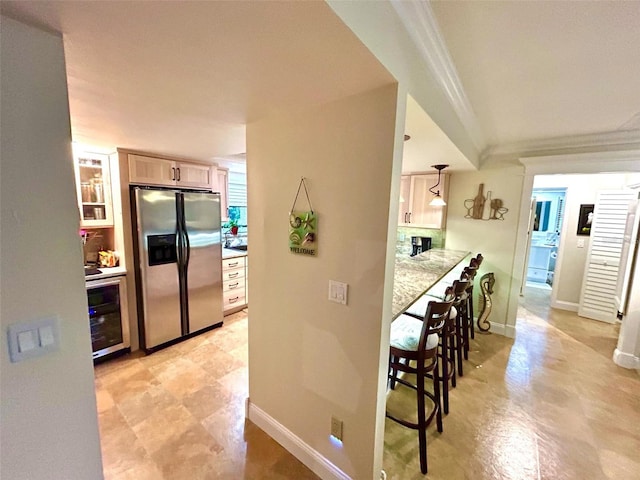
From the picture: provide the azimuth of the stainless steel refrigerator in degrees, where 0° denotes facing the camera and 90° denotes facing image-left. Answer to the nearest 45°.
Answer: approximately 315°

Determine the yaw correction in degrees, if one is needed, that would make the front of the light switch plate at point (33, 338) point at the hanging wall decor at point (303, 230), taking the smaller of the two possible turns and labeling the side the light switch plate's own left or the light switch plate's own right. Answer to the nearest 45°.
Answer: approximately 45° to the light switch plate's own left

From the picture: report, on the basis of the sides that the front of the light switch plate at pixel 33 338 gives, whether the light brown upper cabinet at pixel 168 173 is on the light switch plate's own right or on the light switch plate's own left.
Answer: on the light switch plate's own left
